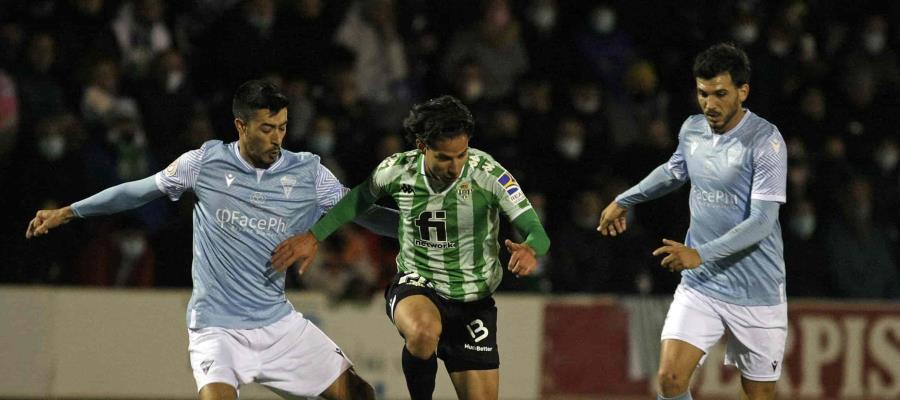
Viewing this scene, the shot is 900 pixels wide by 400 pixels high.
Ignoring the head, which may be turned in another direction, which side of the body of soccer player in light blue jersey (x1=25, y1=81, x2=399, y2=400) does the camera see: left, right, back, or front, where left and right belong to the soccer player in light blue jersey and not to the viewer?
front

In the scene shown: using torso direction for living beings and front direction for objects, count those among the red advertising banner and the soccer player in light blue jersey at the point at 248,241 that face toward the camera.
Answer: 2

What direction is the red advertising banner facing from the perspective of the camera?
toward the camera

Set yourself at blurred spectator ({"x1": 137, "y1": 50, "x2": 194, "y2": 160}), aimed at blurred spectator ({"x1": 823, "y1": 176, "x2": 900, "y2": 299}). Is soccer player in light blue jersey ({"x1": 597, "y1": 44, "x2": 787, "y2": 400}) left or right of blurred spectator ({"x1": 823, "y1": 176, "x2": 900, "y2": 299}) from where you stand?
right

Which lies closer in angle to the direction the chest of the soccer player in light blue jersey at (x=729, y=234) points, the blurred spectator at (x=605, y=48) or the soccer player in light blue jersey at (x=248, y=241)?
the soccer player in light blue jersey

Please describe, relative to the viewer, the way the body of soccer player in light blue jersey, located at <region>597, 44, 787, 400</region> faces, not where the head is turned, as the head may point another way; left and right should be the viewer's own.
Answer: facing the viewer and to the left of the viewer

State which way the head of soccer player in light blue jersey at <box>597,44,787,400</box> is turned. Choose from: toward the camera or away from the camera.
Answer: toward the camera
